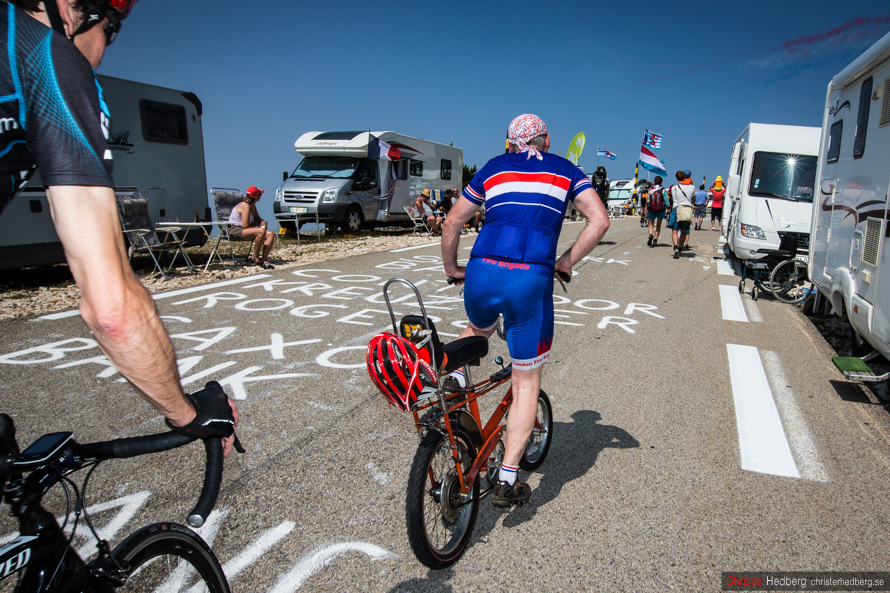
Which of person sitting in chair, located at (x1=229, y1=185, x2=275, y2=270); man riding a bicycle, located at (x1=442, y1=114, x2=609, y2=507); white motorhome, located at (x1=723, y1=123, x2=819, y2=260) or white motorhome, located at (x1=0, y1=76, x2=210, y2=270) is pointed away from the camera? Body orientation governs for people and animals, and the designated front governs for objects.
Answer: the man riding a bicycle

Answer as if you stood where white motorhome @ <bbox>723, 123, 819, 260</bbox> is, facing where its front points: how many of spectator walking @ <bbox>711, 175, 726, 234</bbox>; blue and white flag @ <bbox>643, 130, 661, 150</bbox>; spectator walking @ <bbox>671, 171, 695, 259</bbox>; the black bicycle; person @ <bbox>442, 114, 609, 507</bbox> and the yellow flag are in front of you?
2

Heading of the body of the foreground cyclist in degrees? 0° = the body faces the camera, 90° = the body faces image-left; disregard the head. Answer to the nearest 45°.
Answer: approximately 270°

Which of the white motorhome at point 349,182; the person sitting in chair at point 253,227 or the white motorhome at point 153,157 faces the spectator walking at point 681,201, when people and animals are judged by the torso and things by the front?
the person sitting in chair

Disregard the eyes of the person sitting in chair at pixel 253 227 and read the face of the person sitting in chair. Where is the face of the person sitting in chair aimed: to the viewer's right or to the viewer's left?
to the viewer's right

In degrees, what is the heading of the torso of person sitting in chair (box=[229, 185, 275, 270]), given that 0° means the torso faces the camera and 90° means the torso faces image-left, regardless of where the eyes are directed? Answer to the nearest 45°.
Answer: approximately 270°

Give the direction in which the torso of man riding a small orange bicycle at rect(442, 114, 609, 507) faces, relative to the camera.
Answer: away from the camera

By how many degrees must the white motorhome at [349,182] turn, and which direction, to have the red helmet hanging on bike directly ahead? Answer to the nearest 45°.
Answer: approximately 45° to its left

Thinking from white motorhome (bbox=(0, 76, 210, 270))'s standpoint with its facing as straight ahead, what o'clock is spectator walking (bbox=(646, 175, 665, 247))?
The spectator walking is roughly at 8 o'clock from the white motorhome.

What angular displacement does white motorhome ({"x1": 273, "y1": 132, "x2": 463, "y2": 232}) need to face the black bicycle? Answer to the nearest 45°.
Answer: approximately 45° to its left
